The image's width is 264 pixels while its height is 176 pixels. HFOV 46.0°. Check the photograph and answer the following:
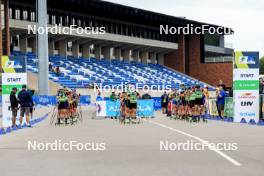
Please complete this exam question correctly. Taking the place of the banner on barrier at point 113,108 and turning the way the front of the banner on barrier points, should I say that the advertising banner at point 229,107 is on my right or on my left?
on my left

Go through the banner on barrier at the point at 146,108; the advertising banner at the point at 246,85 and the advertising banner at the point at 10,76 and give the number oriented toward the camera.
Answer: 3

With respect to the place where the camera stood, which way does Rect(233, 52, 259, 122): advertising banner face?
facing the viewer

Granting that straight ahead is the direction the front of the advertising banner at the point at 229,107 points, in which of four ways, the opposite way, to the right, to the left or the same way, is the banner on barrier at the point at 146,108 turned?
the same way

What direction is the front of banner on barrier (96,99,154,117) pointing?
toward the camera

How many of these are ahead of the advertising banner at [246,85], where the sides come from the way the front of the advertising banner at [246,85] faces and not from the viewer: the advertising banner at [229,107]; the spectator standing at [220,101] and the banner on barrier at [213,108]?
0

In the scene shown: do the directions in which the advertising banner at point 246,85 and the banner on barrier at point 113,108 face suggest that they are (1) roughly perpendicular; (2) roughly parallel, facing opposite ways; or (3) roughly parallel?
roughly parallel

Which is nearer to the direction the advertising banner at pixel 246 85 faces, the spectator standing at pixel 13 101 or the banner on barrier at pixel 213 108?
the spectator standing

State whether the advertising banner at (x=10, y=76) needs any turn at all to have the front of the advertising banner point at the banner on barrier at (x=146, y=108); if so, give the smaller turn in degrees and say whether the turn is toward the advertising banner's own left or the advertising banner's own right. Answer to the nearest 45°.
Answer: approximately 135° to the advertising banner's own left

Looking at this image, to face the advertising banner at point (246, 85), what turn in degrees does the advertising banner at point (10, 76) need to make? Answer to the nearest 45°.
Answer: approximately 90° to its left

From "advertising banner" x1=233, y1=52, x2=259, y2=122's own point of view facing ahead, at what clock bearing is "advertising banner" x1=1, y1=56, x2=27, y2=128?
"advertising banner" x1=1, y1=56, x2=27, y2=128 is roughly at 2 o'clock from "advertising banner" x1=233, y1=52, x2=259, y2=122.

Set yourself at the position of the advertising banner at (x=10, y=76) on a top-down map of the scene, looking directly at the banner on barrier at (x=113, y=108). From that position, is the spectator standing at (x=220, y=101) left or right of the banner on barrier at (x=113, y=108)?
right

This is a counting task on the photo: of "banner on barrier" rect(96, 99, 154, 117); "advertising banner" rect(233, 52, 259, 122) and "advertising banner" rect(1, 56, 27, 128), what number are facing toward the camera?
3
